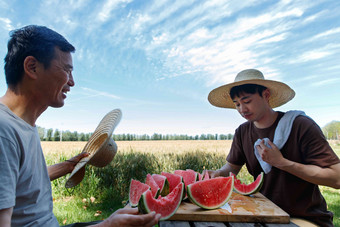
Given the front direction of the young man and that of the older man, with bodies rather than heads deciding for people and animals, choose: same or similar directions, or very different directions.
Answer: very different directions

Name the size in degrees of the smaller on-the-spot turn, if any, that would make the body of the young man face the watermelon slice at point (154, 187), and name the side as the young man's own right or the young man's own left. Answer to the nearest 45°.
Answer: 0° — they already face it

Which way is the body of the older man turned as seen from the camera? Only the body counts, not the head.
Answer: to the viewer's right

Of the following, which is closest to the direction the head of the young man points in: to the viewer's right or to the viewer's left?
to the viewer's left

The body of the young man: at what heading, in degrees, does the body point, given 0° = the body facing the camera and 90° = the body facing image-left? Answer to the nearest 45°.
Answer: approximately 45°

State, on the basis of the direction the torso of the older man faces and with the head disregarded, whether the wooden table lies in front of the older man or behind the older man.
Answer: in front

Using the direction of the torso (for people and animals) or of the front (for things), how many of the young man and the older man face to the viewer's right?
1

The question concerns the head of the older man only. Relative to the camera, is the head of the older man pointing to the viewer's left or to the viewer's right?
to the viewer's right

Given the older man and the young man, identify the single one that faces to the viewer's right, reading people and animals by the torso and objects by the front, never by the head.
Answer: the older man

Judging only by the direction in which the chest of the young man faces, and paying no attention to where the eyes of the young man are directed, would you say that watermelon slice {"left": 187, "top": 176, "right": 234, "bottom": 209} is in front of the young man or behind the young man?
in front

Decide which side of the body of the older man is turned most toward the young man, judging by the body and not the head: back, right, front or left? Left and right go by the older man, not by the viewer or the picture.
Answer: front
